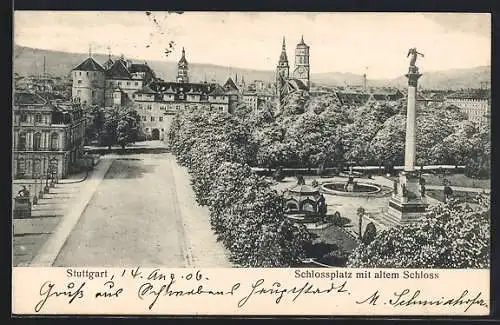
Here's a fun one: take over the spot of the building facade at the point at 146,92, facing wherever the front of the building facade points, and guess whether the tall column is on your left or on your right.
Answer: on your left

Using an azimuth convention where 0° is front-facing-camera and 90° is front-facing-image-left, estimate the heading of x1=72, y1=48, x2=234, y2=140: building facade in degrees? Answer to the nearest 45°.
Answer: approximately 0°
